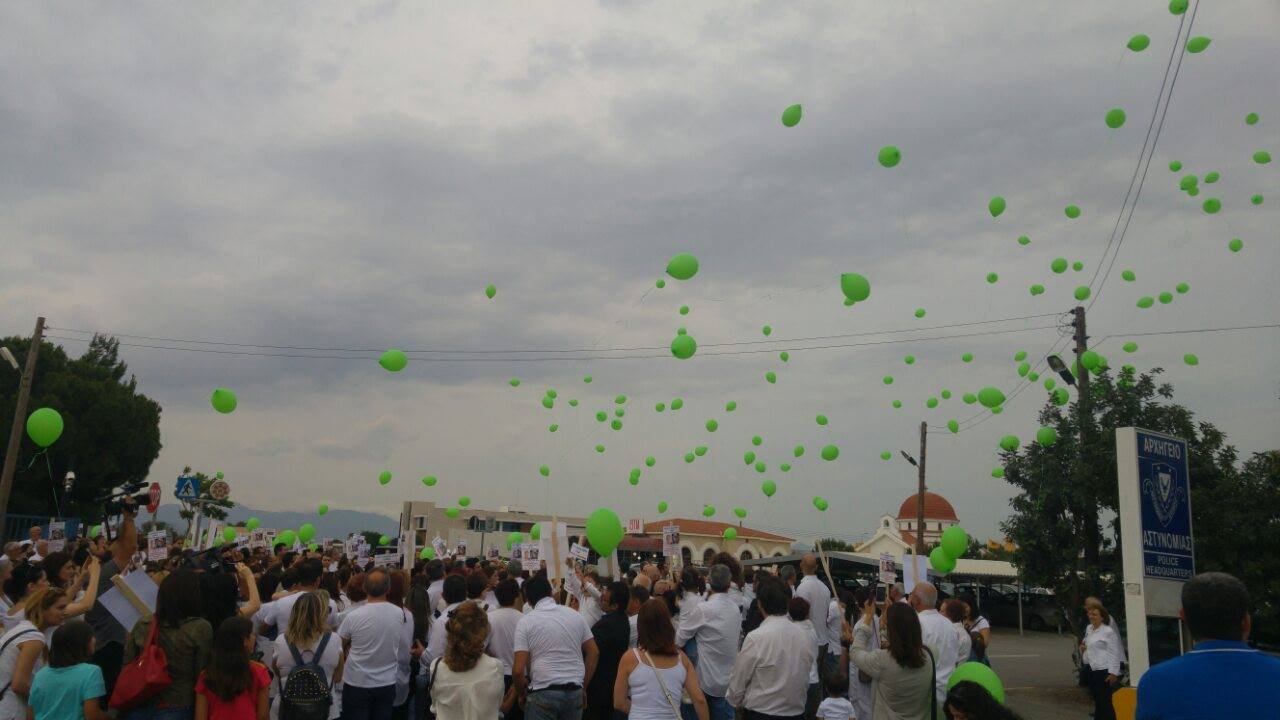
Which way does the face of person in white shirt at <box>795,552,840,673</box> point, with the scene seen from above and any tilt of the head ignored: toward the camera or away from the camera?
away from the camera

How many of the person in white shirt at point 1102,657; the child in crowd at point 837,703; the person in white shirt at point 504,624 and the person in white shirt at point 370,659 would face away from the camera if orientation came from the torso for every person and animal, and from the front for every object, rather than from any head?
3

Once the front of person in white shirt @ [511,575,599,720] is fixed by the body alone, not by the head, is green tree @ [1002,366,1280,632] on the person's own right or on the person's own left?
on the person's own right

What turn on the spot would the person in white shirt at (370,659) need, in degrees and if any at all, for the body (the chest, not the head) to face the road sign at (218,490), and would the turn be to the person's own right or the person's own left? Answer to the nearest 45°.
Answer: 0° — they already face it

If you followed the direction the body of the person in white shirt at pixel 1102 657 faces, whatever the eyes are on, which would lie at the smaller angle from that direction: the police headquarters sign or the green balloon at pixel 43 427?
the green balloon

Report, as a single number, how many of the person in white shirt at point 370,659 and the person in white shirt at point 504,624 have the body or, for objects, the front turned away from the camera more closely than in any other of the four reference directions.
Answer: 2

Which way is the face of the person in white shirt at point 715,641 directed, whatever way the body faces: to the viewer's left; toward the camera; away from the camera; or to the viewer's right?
away from the camera

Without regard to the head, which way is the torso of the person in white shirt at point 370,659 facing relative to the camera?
away from the camera

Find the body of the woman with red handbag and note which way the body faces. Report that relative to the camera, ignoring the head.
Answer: away from the camera

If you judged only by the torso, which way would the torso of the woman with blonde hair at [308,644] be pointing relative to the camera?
away from the camera

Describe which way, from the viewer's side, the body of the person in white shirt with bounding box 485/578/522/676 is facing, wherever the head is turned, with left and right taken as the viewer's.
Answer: facing away from the viewer

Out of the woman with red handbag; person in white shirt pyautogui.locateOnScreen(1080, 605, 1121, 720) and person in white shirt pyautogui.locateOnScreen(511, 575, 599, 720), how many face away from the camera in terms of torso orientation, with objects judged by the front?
2

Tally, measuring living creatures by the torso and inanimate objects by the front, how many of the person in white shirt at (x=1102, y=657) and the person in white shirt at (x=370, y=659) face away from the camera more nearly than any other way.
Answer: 1

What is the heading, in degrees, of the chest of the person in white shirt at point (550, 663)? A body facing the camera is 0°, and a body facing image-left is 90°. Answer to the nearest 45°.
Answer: approximately 180°
